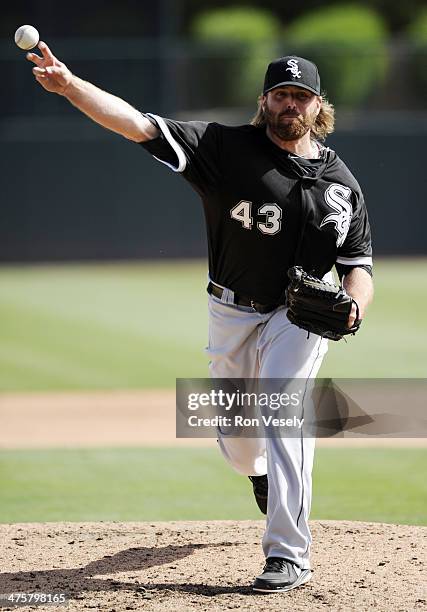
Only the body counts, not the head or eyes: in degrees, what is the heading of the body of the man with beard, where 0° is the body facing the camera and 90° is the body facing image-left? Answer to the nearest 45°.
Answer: approximately 0°
